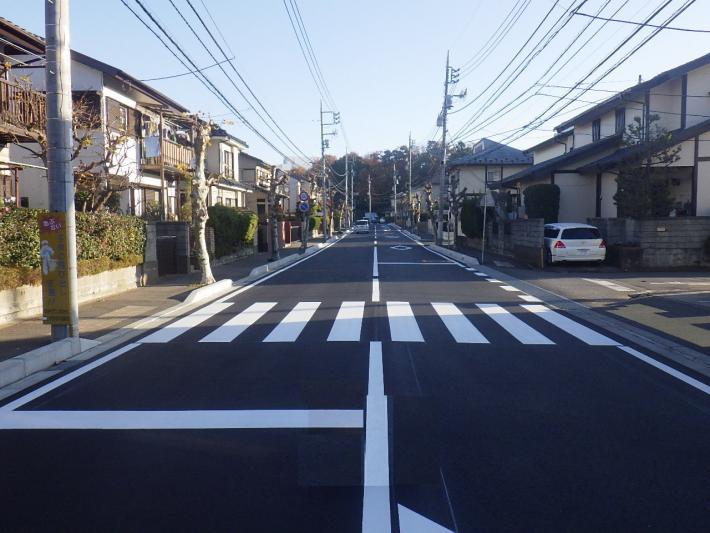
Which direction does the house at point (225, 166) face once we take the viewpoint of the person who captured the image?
facing the viewer and to the right of the viewer

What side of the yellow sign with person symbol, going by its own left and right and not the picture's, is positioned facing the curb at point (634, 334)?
left

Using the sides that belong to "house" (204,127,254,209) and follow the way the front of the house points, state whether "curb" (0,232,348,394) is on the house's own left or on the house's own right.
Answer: on the house's own right

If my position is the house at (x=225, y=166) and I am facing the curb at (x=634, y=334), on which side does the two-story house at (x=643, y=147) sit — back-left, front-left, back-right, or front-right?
front-left

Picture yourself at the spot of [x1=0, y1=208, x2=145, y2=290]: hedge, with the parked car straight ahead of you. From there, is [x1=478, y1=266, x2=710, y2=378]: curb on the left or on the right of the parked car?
right

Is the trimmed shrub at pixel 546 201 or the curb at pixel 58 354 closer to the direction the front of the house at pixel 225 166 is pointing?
the trimmed shrub

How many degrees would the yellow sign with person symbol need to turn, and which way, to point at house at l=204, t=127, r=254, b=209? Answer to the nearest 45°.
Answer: approximately 180°

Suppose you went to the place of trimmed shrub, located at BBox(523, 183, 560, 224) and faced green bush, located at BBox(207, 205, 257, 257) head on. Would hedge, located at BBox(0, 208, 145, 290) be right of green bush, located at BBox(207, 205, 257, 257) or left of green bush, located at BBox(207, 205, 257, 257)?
left

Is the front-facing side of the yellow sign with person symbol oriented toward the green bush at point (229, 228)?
no

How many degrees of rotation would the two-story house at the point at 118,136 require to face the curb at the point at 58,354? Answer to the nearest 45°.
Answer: approximately 45° to its right

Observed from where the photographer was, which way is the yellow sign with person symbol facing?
facing the viewer

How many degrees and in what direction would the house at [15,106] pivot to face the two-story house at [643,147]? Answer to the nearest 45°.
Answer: approximately 45° to its left

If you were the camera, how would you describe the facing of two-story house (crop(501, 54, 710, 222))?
facing the viewer and to the left of the viewer
